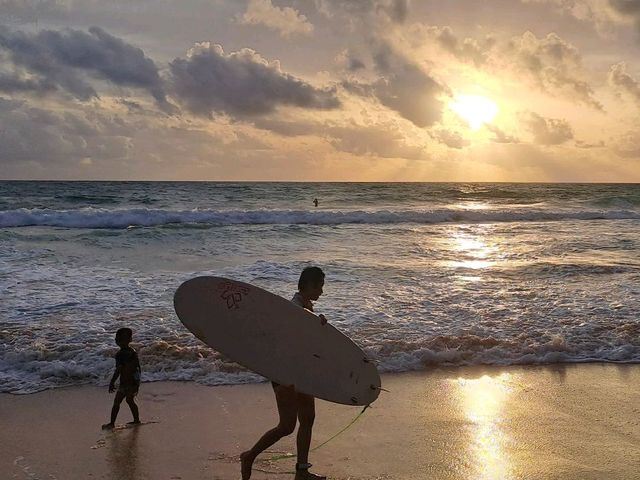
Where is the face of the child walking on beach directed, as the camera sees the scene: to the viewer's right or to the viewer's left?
to the viewer's left

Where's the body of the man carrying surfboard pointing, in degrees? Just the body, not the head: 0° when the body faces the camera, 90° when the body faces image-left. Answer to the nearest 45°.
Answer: approximately 270°

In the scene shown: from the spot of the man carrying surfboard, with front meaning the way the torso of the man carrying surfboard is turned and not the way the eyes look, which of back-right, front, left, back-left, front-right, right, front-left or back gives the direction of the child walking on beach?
back-left
